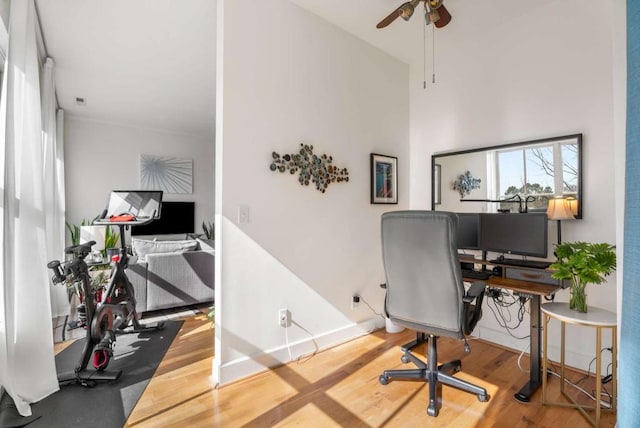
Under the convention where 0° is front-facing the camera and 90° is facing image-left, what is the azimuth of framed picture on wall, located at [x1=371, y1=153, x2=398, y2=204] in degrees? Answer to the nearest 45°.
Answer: approximately 315°

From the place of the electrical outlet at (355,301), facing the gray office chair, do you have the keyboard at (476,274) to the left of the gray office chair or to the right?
left

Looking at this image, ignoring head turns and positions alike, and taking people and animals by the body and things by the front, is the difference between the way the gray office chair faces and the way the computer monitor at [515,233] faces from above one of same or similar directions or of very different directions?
very different directions

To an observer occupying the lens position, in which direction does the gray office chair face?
facing away from the viewer and to the right of the viewer

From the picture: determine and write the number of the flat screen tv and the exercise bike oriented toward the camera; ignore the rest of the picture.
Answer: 1

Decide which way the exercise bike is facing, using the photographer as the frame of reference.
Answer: facing away from the viewer and to the right of the viewer

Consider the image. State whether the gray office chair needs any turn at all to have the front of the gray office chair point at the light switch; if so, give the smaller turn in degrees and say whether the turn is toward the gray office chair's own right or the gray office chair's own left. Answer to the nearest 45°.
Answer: approximately 135° to the gray office chair's own left

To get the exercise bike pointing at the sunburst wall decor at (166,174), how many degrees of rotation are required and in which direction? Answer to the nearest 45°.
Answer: approximately 45° to its left

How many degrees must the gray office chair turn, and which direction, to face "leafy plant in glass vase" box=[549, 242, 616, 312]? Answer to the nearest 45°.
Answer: approximately 45° to its right

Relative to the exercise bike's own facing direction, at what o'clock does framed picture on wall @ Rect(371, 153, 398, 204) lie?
The framed picture on wall is roughly at 2 o'clock from the exercise bike.

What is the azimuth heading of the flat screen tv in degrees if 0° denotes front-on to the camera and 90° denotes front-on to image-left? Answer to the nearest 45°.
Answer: approximately 0°

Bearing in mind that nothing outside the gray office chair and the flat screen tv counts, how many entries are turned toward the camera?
1

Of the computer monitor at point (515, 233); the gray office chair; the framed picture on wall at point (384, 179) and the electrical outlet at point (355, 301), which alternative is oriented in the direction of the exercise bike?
the computer monitor
